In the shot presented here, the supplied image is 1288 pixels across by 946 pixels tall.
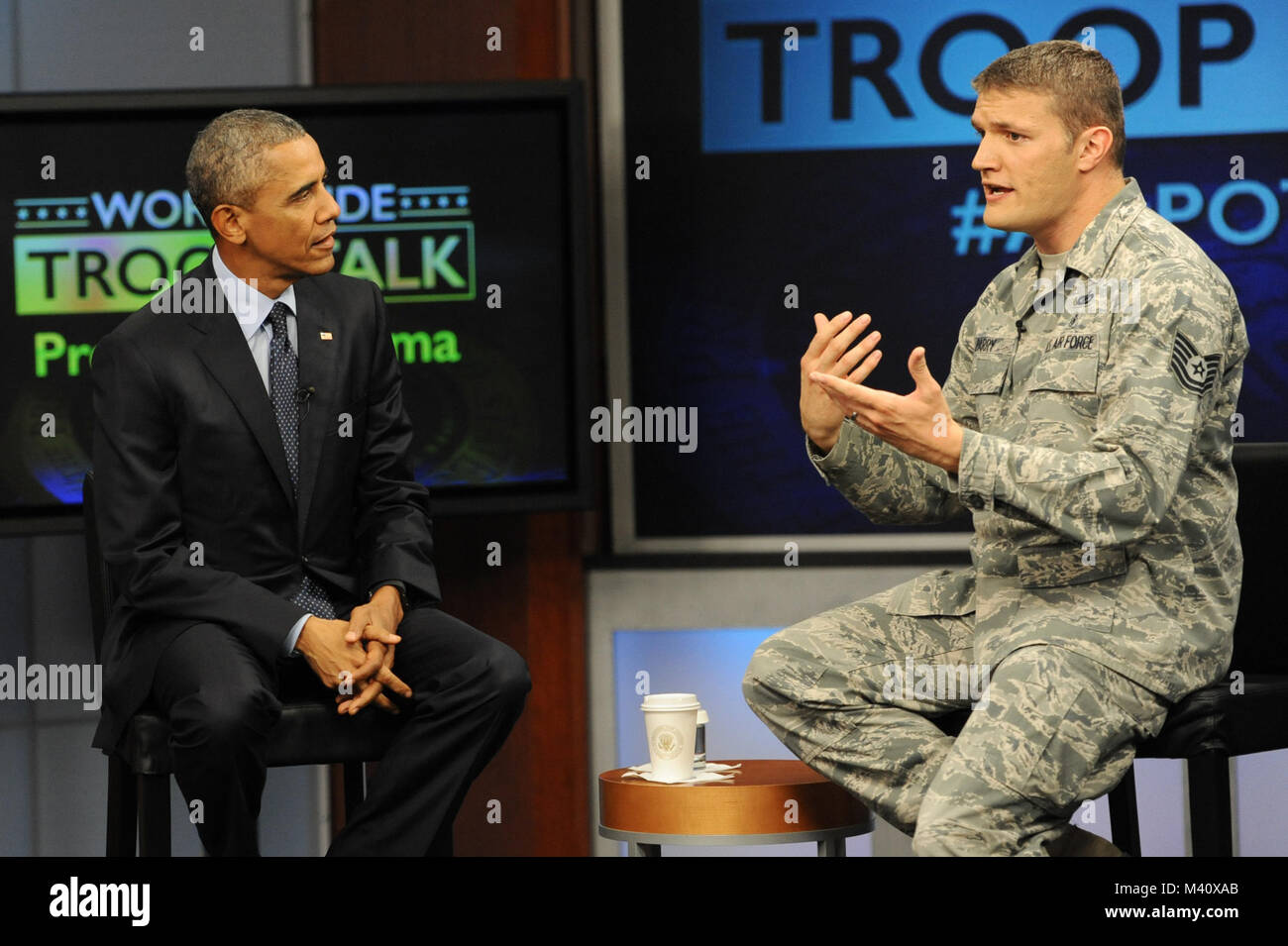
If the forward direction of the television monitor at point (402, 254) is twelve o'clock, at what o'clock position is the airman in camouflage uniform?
The airman in camouflage uniform is roughly at 11 o'clock from the television monitor.

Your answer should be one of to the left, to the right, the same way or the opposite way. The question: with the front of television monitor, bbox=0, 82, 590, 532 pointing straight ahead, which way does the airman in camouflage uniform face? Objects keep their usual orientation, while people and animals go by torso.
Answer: to the right

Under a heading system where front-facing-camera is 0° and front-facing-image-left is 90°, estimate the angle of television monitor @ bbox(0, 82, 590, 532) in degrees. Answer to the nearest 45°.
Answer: approximately 0°

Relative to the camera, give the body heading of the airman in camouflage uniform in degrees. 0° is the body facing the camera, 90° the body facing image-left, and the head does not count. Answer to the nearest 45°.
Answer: approximately 45°

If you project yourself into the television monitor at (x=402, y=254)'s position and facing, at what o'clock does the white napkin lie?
The white napkin is roughly at 11 o'clock from the television monitor.
